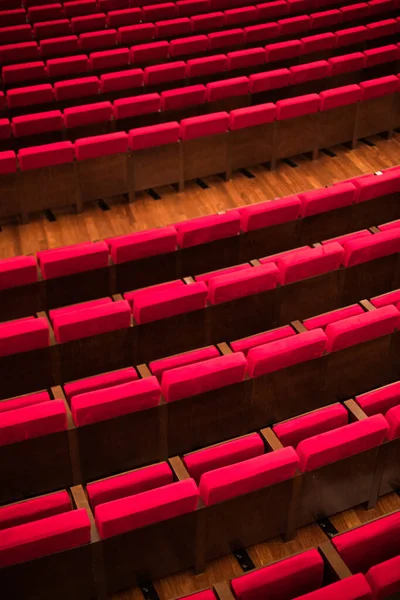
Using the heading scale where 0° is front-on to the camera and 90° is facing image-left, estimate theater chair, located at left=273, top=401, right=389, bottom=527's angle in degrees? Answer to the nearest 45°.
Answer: approximately 135°
